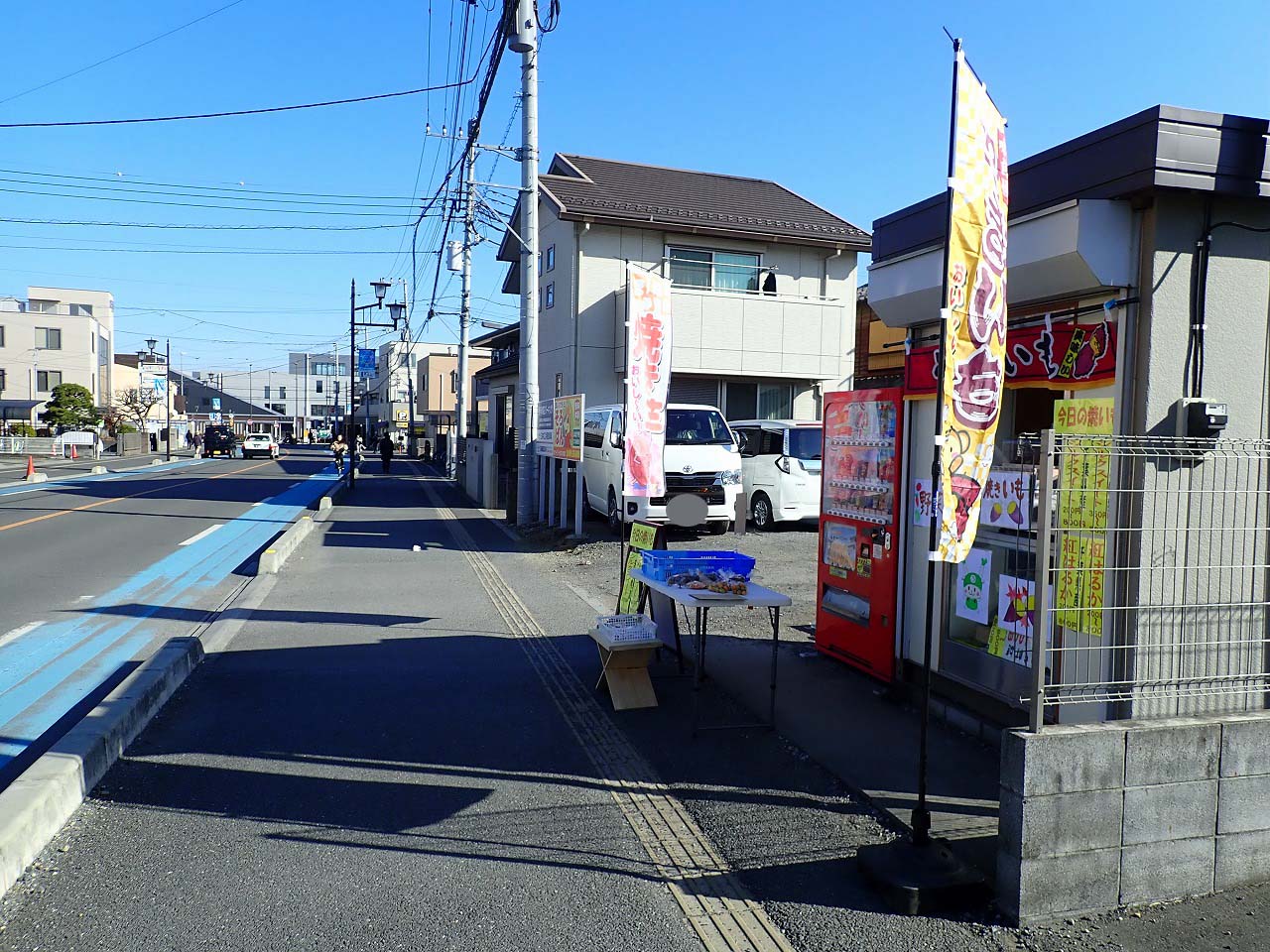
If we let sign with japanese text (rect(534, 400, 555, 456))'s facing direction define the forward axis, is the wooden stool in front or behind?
in front

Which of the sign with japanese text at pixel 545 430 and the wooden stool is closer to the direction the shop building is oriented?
the wooden stool

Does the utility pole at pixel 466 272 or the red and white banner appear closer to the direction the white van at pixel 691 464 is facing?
the red and white banner

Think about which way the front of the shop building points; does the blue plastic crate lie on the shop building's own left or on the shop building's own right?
on the shop building's own right

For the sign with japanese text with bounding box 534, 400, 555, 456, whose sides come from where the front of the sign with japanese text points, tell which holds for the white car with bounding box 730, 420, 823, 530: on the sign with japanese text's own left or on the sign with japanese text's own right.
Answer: on the sign with japanese text's own left

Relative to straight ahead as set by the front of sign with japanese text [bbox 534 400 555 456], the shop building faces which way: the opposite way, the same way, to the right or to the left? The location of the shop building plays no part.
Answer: to the right

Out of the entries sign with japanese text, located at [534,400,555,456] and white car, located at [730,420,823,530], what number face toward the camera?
1

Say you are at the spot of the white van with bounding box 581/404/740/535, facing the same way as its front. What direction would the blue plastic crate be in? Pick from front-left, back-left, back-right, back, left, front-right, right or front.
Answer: front-right

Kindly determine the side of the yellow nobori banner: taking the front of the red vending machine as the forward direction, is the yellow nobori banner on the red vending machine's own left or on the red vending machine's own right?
on the red vending machine's own left

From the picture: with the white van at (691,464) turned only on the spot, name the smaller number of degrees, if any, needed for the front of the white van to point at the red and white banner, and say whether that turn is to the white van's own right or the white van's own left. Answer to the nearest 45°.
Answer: approximately 45° to the white van's own right

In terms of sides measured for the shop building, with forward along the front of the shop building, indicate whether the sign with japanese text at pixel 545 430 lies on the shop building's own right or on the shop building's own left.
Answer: on the shop building's own right

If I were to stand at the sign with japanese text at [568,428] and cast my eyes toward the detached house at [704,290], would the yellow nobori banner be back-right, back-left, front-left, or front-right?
back-right

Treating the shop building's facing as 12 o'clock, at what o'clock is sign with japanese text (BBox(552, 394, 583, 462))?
The sign with japanese text is roughly at 3 o'clock from the shop building.

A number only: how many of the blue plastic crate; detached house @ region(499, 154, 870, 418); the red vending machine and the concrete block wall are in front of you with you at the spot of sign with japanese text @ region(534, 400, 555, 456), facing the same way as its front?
3
